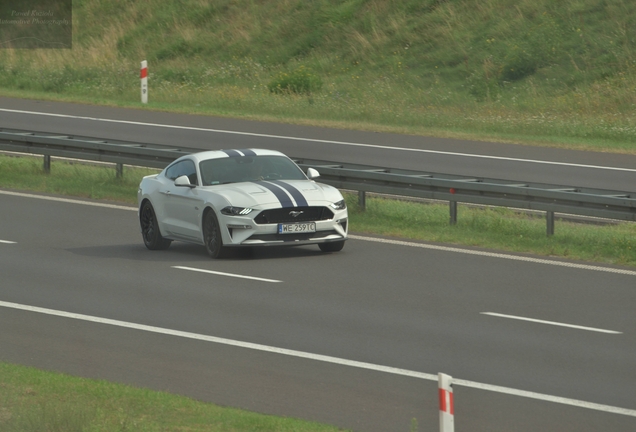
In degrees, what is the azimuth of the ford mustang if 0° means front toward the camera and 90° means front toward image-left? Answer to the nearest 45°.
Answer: approximately 315°

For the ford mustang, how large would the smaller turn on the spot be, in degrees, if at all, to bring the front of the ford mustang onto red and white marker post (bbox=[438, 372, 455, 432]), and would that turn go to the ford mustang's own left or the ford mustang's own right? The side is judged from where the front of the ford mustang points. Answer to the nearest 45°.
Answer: approximately 45° to the ford mustang's own right
